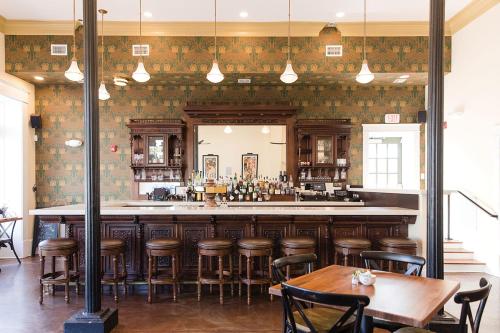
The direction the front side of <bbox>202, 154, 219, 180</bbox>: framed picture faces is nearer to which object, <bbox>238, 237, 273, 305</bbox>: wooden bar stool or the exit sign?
the wooden bar stool

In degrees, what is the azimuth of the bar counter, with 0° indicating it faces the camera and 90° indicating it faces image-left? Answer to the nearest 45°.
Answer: approximately 0°

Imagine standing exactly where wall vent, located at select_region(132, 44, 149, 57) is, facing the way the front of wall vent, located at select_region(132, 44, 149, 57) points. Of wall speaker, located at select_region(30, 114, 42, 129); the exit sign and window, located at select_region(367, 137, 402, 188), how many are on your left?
2

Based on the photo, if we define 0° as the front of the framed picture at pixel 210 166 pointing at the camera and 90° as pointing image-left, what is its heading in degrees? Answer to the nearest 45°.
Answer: approximately 0°
